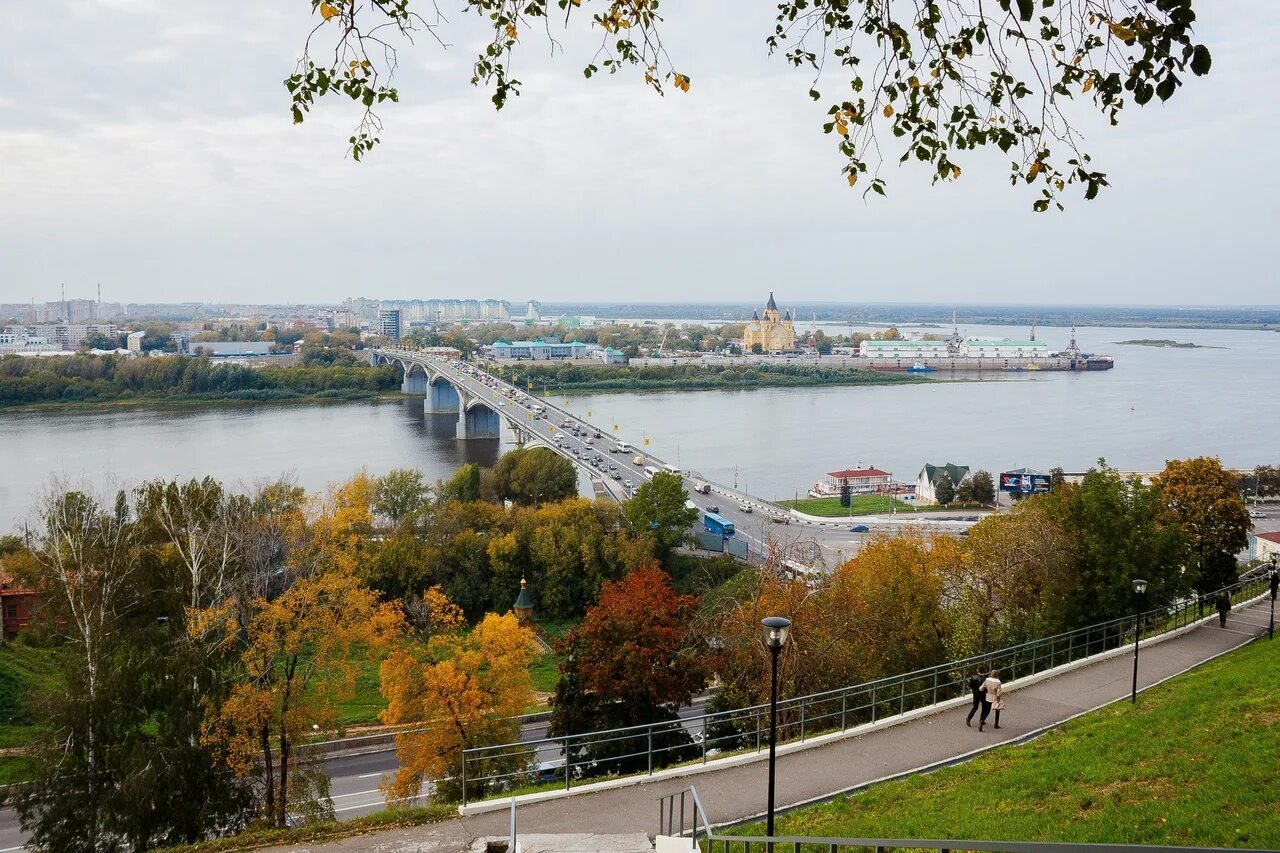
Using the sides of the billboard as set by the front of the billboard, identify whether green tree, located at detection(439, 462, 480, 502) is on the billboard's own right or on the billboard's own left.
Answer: on the billboard's own right

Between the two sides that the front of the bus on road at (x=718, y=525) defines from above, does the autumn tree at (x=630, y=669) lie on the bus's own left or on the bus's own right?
on the bus's own right

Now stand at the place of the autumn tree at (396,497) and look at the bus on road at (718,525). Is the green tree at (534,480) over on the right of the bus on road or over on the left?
left

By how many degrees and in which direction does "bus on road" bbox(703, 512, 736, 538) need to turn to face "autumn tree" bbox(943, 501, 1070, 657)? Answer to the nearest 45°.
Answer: approximately 45° to its right

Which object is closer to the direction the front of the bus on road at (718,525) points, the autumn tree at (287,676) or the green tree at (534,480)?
the autumn tree

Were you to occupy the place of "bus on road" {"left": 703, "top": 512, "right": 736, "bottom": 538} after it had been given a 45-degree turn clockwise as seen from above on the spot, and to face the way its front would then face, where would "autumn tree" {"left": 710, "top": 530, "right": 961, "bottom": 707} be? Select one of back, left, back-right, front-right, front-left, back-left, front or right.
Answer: front

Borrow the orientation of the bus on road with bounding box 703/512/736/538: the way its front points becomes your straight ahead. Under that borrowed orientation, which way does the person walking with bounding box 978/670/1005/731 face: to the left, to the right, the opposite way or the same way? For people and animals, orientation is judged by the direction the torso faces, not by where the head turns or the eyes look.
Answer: to the left

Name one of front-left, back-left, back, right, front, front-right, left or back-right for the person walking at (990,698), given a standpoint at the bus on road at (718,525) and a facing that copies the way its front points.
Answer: front-right

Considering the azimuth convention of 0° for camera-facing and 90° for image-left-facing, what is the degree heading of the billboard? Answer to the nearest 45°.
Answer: approximately 0°

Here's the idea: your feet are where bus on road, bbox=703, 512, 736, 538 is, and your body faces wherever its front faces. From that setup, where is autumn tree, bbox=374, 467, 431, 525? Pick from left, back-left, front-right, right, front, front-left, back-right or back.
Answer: back-right

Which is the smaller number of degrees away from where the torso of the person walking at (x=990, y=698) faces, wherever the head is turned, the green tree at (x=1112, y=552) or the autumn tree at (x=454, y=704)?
the green tree

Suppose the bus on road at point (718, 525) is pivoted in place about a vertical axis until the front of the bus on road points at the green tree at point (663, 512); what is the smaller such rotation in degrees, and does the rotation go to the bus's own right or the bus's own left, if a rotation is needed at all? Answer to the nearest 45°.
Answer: approximately 90° to the bus's own right

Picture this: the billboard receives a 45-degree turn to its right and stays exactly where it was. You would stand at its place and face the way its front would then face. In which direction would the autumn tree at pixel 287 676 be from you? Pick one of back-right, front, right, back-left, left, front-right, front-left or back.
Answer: front-left

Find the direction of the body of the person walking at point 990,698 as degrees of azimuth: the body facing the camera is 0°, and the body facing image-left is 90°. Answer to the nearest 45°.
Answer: approximately 225°
